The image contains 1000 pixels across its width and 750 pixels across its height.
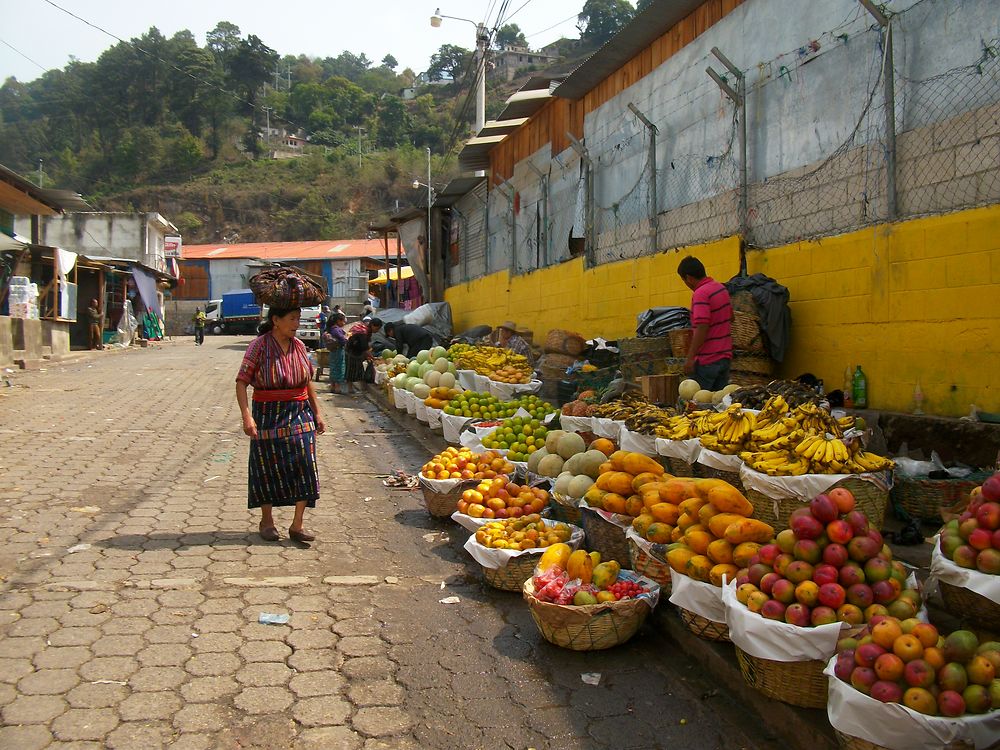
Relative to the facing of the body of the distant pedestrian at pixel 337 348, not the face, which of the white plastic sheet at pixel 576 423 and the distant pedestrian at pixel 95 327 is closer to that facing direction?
the white plastic sheet
